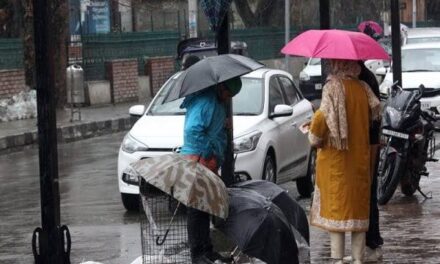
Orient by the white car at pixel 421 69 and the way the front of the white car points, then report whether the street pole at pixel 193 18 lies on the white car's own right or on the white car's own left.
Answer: on the white car's own right

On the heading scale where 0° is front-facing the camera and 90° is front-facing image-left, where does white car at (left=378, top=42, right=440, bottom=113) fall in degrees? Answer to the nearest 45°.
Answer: approximately 45°

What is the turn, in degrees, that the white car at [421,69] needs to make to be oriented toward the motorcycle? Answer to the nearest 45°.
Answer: approximately 45° to its left

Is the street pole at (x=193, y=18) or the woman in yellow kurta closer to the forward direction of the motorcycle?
the woman in yellow kurta

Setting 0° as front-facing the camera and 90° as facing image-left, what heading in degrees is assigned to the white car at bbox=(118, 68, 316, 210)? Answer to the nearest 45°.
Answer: approximately 45°

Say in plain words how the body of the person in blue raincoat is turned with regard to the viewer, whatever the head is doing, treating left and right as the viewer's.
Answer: facing to the right of the viewer
